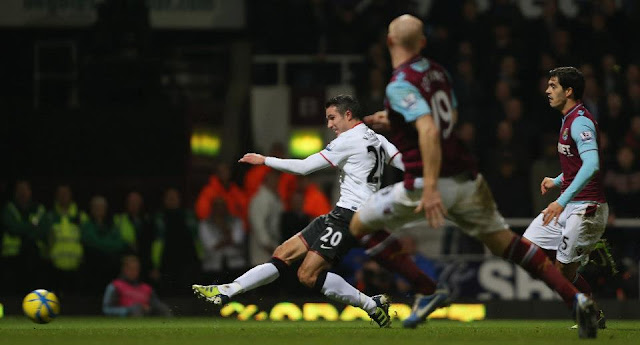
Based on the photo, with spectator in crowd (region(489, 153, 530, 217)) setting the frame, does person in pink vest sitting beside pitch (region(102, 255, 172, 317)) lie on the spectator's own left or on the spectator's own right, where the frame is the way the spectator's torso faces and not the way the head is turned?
on the spectator's own right

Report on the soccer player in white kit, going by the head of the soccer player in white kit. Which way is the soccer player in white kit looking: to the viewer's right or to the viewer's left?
to the viewer's left

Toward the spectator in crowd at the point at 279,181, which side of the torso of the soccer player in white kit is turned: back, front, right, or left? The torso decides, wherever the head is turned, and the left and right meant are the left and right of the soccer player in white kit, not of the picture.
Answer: right

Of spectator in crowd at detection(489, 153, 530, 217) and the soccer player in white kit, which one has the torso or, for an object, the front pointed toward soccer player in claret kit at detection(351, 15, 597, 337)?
the spectator in crowd

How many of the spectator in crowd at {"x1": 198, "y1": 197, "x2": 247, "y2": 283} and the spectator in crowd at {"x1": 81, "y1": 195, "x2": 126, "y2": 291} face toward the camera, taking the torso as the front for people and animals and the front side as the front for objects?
2

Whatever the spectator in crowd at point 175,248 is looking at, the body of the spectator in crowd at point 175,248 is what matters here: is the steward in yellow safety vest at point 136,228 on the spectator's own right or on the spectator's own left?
on the spectator's own right

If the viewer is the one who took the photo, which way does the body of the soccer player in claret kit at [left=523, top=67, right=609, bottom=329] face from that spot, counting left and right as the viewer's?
facing to the left of the viewer

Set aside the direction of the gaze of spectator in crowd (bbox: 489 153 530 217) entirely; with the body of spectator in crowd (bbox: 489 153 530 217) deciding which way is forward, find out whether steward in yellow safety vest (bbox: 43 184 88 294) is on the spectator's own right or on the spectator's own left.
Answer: on the spectator's own right
